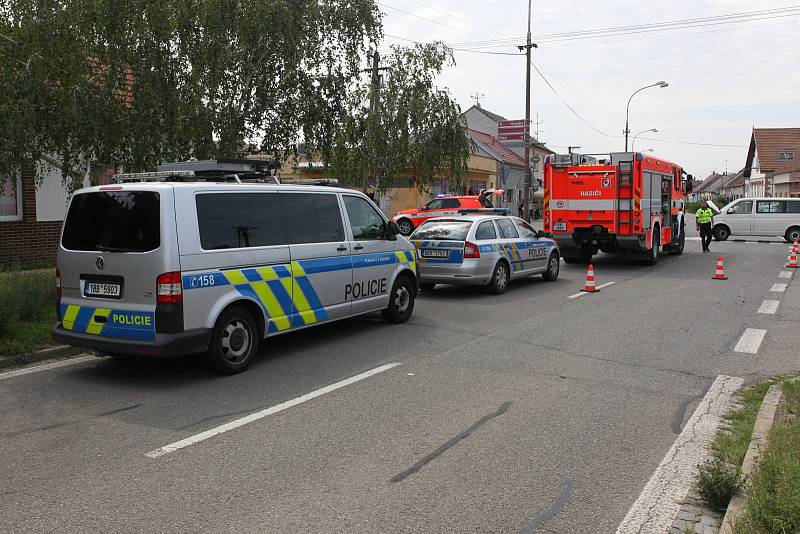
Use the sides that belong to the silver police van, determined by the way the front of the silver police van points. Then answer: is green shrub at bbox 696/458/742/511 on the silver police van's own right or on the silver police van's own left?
on the silver police van's own right

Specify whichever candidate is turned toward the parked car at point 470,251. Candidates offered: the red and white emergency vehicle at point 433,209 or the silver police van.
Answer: the silver police van

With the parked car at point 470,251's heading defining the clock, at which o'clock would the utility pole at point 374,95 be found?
The utility pole is roughly at 10 o'clock from the parked car.

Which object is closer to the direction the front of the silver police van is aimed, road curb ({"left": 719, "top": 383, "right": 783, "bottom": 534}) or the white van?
the white van

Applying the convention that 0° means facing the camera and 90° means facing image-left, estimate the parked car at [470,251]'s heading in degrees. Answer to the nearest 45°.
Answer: approximately 225°

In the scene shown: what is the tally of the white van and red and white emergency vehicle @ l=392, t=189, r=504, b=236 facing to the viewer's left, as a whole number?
2

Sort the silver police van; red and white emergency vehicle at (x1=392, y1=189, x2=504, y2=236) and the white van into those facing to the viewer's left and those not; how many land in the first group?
2

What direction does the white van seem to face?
to the viewer's left

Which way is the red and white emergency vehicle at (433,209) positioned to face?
to the viewer's left

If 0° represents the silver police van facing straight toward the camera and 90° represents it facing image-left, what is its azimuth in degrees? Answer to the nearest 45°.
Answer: approximately 225°

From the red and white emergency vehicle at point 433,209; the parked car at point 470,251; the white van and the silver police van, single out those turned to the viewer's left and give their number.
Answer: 2

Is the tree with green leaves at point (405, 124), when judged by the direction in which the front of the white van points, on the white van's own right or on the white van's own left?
on the white van's own left

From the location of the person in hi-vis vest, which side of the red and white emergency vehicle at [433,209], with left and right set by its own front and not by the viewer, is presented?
back

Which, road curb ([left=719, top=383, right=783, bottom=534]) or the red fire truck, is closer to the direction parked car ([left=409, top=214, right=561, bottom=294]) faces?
the red fire truck
